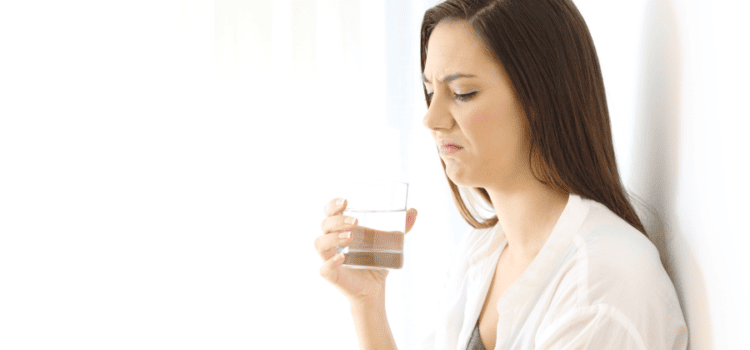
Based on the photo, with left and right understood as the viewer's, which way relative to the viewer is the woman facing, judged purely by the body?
facing the viewer and to the left of the viewer
